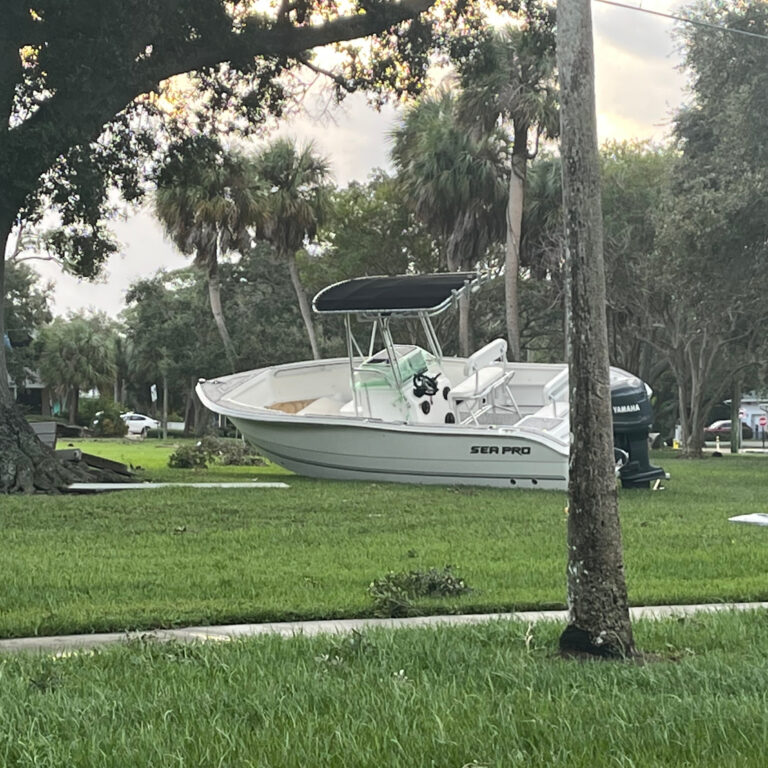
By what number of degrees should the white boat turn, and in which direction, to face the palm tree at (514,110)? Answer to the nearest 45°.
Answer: approximately 90° to its right

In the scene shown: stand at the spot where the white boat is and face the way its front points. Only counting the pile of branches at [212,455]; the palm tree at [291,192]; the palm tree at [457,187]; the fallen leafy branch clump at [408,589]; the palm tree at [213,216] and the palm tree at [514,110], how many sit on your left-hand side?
1

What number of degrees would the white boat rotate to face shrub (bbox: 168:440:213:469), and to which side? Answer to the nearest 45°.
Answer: approximately 45° to its right

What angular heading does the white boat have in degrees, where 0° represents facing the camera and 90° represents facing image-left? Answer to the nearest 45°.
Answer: approximately 90°

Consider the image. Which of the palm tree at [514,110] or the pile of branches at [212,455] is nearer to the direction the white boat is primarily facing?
the pile of branches

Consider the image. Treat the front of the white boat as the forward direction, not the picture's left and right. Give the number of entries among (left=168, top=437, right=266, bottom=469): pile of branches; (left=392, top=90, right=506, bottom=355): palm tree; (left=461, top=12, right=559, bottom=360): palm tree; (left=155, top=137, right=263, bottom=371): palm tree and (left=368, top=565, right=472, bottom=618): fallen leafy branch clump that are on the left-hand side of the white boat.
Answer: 1

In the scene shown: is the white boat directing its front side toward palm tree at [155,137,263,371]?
no

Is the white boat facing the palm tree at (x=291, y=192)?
no

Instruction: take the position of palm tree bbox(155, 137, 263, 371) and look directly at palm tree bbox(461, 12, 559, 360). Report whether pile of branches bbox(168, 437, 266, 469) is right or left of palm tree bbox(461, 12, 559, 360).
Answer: right

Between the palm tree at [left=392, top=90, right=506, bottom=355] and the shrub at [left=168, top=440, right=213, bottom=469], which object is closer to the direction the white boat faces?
the shrub

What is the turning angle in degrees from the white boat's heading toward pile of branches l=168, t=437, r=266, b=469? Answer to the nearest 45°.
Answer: approximately 45° to its right

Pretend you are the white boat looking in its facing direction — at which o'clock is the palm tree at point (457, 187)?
The palm tree is roughly at 3 o'clock from the white boat.

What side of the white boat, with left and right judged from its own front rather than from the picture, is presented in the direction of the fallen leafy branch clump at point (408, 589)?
left
